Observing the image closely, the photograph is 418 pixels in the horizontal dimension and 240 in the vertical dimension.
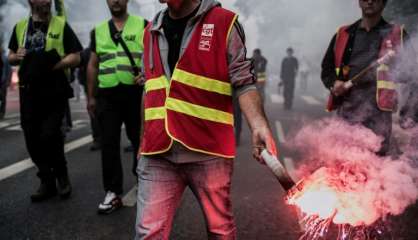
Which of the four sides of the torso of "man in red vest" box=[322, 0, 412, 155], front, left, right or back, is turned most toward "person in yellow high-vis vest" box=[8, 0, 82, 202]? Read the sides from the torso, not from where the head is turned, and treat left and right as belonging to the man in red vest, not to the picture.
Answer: right

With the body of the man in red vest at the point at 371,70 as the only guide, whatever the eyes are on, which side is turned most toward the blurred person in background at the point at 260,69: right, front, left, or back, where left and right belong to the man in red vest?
back

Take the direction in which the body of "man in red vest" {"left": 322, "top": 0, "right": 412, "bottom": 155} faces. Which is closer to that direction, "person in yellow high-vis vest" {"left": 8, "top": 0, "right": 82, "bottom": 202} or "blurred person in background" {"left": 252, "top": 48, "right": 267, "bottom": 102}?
the person in yellow high-vis vest

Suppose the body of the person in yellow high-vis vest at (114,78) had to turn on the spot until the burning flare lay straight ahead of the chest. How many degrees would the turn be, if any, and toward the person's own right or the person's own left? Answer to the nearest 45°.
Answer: approximately 45° to the person's own left

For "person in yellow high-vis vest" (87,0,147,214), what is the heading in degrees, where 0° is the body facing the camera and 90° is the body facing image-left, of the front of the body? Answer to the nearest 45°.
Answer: approximately 0°

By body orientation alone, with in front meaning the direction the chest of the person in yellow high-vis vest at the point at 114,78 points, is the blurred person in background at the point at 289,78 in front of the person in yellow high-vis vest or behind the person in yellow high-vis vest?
behind

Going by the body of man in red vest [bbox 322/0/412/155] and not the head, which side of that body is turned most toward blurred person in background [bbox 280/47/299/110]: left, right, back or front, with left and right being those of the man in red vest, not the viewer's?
back

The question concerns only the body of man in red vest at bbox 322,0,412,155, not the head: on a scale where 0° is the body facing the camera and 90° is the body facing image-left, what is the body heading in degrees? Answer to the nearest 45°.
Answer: approximately 0°

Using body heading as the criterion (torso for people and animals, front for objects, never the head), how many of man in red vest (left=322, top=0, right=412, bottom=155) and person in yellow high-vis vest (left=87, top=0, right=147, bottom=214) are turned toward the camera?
2

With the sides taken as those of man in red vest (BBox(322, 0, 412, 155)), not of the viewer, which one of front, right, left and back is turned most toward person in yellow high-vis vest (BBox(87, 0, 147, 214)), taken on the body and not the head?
right

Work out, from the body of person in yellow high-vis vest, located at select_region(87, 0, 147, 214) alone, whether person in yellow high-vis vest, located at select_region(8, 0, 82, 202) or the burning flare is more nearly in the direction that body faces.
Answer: the burning flare
